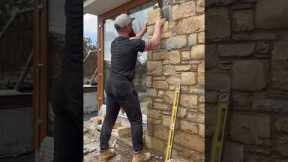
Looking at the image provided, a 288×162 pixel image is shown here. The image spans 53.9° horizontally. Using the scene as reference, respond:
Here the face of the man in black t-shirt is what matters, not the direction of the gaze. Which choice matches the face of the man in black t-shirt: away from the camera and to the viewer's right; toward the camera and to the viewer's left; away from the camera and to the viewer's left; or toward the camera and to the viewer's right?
away from the camera and to the viewer's right

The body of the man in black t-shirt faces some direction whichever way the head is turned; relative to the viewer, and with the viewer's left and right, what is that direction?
facing away from the viewer and to the right of the viewer

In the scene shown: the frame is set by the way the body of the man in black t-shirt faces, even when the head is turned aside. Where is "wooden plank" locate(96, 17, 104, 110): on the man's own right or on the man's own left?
on the man's own left
